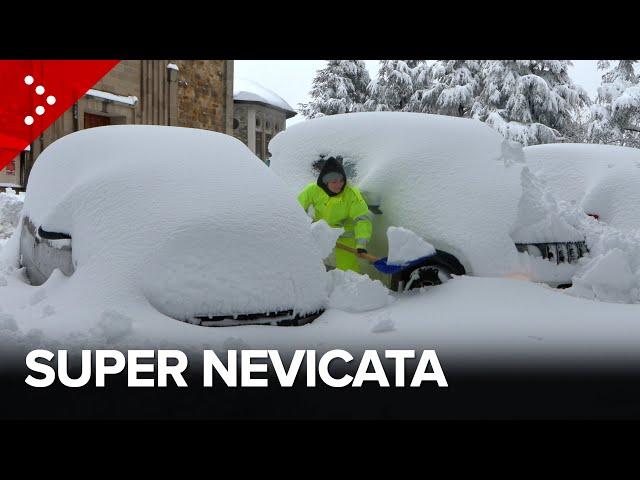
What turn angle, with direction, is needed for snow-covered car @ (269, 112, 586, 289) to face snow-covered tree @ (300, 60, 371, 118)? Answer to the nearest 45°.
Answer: approximately 135° to its left

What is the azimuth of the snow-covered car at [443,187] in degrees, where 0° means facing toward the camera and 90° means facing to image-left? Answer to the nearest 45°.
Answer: approximately 315°

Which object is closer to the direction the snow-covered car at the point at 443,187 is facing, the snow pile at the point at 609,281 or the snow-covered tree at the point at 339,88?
the snow pile

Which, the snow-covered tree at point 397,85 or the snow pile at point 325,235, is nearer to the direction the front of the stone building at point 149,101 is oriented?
the snow pile

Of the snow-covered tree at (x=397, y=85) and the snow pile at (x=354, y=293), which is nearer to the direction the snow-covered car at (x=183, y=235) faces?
the snow pile

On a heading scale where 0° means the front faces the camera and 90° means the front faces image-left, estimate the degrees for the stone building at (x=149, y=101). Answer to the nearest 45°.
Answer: approximately 45°

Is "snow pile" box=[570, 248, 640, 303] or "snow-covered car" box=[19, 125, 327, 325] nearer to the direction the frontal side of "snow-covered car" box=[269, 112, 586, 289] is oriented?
the snow pile

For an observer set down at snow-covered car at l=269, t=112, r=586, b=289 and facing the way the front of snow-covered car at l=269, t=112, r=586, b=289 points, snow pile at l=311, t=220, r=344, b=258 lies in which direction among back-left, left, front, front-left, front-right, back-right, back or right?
right

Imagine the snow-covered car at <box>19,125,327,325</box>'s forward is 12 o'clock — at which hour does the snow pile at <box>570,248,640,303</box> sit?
The snow pile is roughly at 10 o'clock from the snow-covered car.

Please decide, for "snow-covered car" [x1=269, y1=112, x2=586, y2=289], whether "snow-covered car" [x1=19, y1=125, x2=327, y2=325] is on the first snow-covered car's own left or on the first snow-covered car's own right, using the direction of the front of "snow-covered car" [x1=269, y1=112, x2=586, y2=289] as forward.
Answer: on the first snow-covered car's own right

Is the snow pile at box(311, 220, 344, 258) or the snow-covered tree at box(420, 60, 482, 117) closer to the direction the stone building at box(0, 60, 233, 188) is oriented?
the snow pile

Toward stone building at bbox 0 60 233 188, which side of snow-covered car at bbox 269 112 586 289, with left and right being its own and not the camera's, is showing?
back

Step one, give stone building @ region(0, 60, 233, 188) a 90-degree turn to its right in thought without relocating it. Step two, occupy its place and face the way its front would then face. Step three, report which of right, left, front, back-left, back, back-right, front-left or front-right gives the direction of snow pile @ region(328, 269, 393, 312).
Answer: back-left

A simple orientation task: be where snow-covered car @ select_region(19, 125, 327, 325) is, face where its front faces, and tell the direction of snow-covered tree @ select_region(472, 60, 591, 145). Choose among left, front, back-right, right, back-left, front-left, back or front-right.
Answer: left
